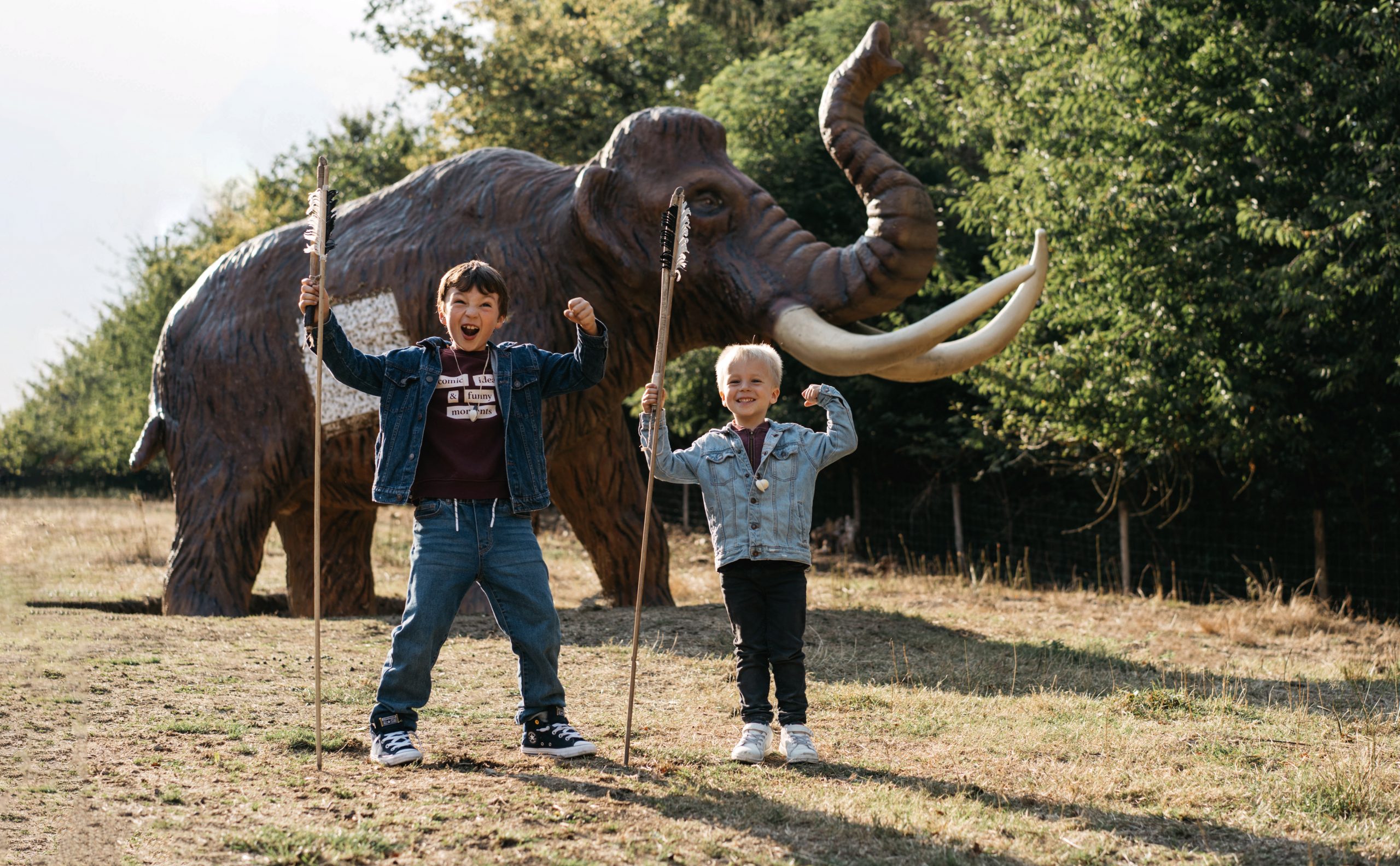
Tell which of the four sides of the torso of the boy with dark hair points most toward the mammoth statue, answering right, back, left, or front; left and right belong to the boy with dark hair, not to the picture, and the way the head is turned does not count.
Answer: back

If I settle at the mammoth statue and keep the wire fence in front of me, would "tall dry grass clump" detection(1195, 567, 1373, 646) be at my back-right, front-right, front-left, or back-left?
front-right

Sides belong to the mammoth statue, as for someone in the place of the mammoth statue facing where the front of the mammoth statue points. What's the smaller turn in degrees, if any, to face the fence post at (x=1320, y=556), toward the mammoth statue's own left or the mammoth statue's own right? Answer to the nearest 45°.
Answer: approximately 45° to the mammoth statue's own left

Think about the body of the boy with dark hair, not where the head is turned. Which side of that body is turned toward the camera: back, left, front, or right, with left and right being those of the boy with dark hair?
front

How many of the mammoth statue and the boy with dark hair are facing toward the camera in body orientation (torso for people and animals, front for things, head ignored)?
1

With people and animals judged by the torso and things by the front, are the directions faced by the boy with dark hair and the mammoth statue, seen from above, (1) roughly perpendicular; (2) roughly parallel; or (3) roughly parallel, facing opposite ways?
roughly perpendicular

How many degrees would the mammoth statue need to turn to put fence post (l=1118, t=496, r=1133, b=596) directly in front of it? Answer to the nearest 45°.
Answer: approximately 45° to its left

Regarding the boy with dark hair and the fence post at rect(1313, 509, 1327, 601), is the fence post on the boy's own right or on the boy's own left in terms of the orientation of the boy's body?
on the boy's own left

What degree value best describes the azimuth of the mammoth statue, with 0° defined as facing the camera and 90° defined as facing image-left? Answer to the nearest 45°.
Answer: approximately 270°

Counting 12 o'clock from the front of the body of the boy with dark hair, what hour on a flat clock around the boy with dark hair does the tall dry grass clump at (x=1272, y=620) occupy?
The tall dry grass clump is roughly at 8 o'clock from the boy with dark hair.

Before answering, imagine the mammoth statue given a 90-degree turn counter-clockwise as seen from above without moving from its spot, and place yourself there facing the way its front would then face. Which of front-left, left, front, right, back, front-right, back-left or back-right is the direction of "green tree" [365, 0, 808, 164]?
front

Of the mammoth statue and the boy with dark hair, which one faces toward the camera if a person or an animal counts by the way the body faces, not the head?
the boy with dark hair

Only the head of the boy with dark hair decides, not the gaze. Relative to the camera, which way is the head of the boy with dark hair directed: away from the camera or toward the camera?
toward the camera

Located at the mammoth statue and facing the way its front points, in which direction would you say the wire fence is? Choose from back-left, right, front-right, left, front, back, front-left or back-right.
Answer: front-left
